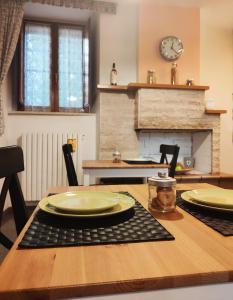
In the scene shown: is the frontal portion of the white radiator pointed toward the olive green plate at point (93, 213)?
yes

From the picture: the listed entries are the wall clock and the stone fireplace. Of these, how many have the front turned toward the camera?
2

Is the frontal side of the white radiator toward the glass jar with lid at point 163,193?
yes

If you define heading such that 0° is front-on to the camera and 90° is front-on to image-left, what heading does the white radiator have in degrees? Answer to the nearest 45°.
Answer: approximately 0°

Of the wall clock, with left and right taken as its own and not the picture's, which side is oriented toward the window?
right

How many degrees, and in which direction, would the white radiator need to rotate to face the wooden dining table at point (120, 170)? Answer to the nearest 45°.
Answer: approximately 45° to its left
